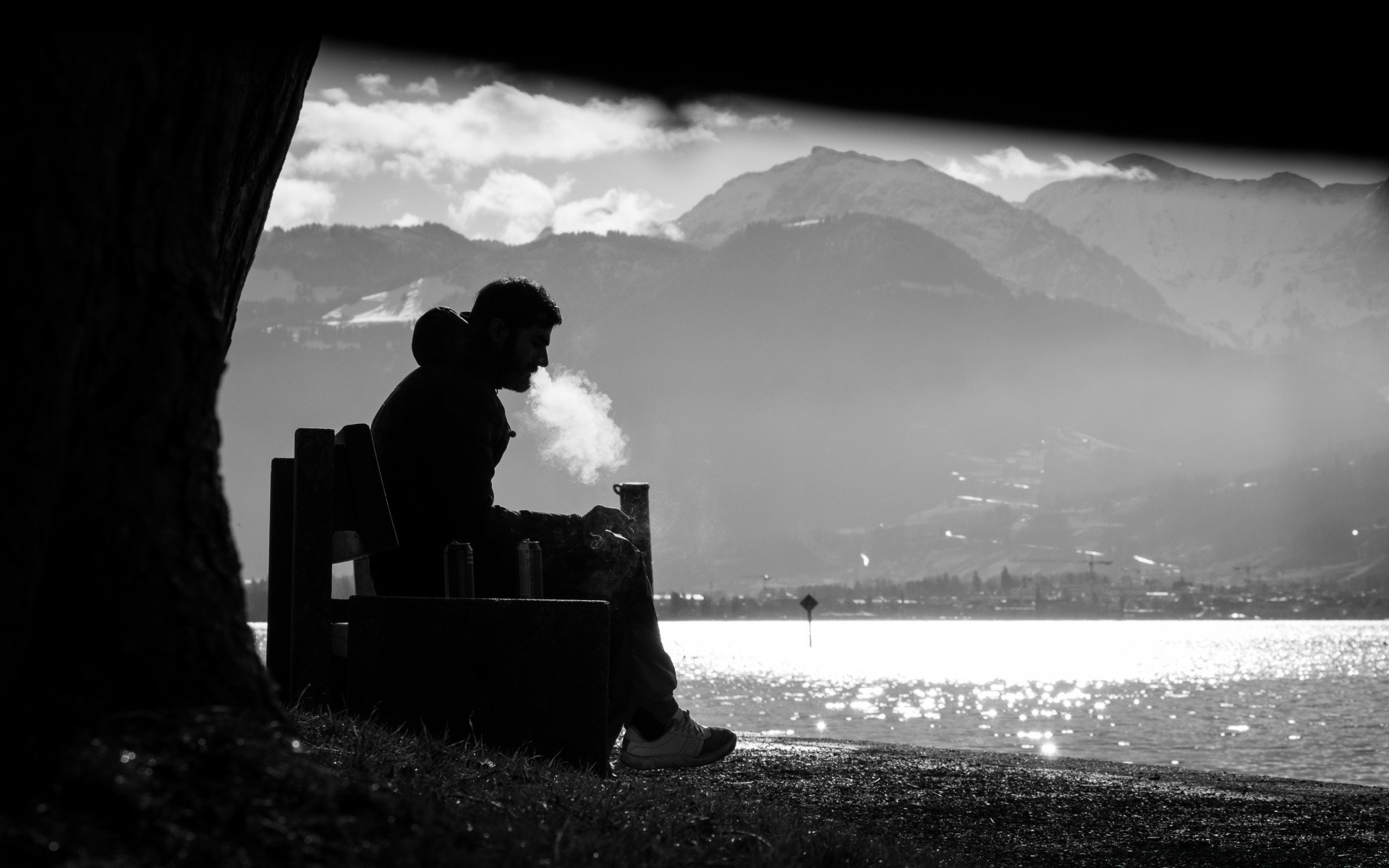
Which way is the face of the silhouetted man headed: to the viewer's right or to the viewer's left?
to the viewer's right

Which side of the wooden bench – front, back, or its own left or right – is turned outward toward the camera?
right

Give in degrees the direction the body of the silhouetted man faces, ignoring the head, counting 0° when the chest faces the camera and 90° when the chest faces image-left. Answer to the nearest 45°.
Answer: approximately 270°
